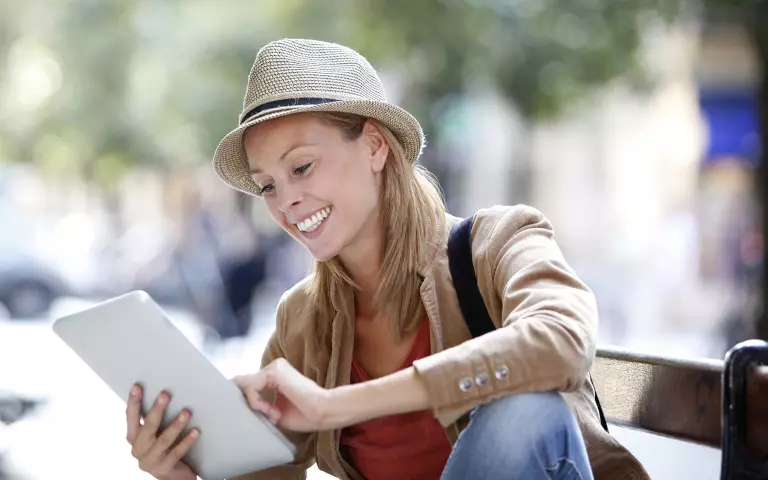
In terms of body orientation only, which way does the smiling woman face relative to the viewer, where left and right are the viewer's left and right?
facing the viewer and to the left of the viewer

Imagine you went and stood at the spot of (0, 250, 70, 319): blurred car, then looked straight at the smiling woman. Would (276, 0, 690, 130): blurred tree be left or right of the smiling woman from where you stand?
left

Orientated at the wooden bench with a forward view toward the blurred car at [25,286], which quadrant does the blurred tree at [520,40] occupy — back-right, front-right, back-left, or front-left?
front-right

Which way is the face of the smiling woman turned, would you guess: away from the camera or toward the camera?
toward the camera

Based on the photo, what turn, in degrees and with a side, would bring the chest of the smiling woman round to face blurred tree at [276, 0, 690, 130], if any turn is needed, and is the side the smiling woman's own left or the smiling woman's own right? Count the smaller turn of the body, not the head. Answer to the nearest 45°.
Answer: approximately 135° to the smiling woman's own right
